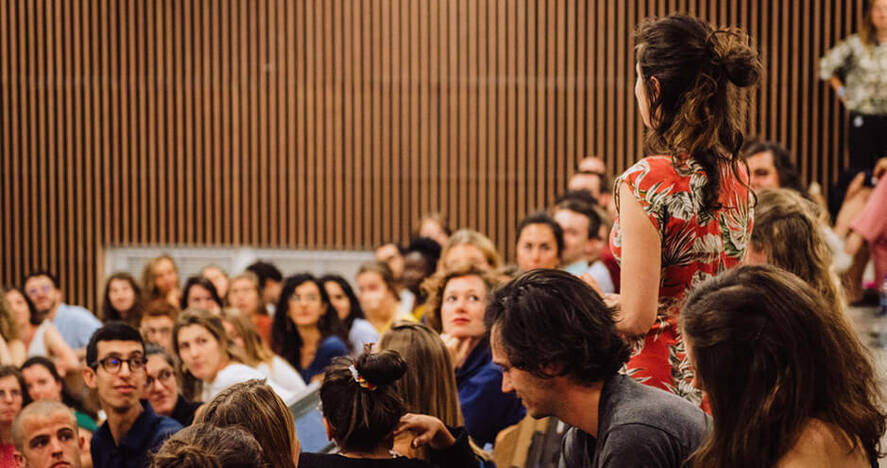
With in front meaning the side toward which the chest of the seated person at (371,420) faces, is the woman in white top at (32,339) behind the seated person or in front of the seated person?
in front

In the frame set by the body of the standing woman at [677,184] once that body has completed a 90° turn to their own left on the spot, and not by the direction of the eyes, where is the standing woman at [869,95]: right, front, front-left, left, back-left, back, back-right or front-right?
back-right

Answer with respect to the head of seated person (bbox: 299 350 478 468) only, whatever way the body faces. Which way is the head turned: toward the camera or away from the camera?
away from the camera

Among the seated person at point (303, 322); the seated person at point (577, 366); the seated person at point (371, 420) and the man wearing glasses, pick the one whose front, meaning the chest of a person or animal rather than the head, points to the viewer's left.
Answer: the seated person at point (577, 366)

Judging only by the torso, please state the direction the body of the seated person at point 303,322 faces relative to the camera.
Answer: toward the camera

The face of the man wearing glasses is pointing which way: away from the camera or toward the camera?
toward the camera

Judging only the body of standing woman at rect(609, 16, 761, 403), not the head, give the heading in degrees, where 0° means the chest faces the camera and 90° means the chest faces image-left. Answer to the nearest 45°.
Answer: approximately 135°

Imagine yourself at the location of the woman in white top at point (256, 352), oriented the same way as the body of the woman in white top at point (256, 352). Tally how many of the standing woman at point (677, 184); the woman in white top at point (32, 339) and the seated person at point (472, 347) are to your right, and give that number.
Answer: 1

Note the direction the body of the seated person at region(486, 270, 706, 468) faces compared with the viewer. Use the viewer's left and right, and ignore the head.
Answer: facing to the left of the viewer

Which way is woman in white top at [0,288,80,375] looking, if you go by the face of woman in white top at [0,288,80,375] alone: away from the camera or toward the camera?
toward the camera

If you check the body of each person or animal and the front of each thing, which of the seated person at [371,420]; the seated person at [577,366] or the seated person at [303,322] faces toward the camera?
the seated person at [303,322]

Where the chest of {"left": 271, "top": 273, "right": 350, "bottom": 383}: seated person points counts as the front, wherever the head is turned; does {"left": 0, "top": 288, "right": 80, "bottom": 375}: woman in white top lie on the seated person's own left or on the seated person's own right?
on the seated person's own right

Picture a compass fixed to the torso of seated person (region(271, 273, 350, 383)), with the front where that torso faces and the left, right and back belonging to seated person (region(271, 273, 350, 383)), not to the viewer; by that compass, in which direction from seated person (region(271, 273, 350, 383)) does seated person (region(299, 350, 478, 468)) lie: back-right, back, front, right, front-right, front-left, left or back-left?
front

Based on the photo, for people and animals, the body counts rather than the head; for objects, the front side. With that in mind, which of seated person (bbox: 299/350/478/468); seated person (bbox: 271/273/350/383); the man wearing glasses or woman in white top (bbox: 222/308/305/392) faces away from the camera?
seated person (bbox: 299/350/478/468)
